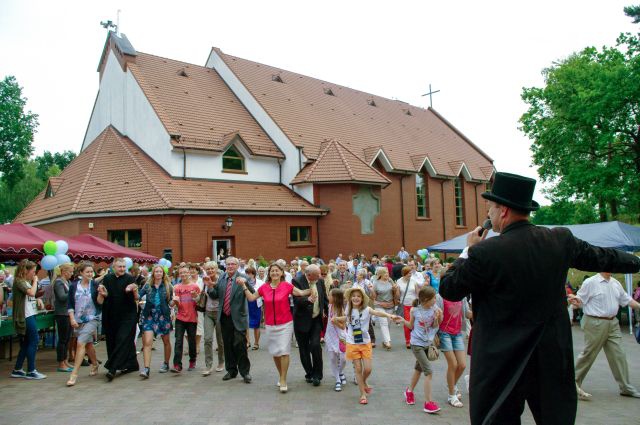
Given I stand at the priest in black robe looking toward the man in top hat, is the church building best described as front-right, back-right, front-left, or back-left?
back-left

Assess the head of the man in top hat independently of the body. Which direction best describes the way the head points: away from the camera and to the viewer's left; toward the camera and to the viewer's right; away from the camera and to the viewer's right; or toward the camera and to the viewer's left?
away from the camera and to the viewer's left

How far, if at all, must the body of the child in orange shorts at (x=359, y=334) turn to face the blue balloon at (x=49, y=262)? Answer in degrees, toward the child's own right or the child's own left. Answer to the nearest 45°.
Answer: approximately 135° to the child's own right

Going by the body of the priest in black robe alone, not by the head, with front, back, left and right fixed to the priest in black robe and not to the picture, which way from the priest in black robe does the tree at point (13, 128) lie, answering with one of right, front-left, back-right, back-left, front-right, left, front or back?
back

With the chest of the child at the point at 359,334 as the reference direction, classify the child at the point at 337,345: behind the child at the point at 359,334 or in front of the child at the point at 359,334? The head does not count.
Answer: behind

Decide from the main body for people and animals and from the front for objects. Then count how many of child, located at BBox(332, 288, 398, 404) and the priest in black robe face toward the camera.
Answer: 2
